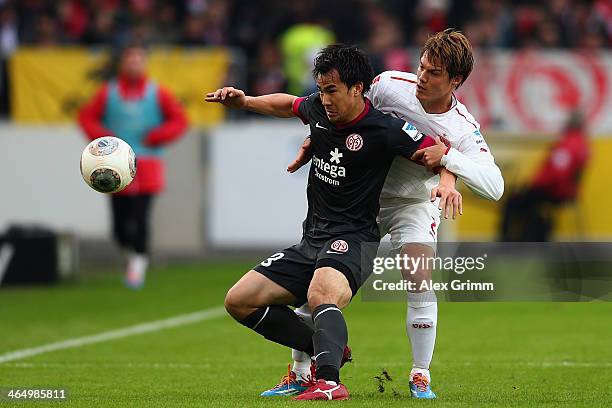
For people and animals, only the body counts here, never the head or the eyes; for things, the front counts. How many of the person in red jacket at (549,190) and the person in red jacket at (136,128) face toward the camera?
1

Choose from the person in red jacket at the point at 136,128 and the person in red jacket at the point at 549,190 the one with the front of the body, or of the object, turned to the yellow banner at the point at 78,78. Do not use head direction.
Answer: the person in red jacket at the point at 549,190

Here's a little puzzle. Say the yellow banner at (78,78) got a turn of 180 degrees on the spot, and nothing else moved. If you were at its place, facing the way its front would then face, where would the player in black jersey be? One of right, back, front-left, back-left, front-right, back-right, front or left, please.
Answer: back

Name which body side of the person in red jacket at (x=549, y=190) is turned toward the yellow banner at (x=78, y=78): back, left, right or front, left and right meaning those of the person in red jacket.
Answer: front

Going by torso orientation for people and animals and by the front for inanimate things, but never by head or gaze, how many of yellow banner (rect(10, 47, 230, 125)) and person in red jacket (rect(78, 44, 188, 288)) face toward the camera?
2

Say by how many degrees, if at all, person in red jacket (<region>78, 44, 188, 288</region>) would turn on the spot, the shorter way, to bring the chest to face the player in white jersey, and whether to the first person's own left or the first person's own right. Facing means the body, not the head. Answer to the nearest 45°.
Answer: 0° — they already face them

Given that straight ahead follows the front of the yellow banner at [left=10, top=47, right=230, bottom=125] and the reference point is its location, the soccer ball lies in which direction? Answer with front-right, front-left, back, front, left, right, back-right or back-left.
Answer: front

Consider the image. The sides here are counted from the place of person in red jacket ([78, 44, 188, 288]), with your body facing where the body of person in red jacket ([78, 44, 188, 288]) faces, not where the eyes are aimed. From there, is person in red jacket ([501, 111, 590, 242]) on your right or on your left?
on your left

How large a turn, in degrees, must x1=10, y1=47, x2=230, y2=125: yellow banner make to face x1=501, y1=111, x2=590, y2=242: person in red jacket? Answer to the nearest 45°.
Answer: approximately 90° to its left

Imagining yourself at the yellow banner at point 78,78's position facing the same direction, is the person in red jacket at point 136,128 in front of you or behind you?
in front

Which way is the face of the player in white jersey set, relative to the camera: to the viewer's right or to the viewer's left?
to the viewer's left

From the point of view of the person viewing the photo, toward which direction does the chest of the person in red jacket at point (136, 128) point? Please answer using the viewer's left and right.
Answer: facing the viewer

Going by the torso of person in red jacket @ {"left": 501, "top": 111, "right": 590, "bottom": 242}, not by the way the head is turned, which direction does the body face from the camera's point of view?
to the viewer's left
